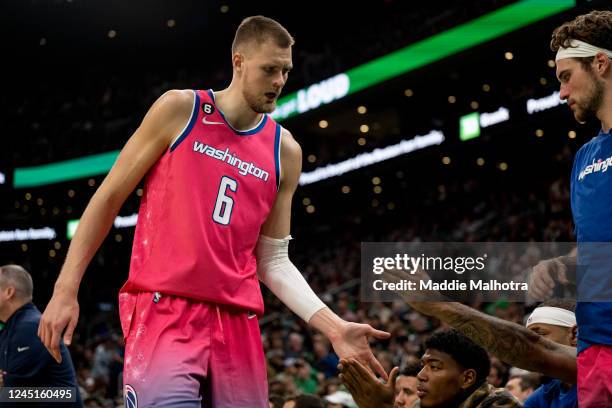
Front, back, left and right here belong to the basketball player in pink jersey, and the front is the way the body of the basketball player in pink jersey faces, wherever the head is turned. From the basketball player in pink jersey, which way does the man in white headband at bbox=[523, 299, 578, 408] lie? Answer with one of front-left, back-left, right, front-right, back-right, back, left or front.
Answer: left

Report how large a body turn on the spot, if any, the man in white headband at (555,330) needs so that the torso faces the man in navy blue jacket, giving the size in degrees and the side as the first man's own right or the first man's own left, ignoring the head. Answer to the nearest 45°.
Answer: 0° — they already face them

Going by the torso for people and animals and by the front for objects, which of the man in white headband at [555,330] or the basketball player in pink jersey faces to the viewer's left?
the man in white headband

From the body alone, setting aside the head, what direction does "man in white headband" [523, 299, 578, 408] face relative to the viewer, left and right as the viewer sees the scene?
facing to the left of the viewer

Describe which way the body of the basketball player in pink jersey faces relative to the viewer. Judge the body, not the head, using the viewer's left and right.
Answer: facing the viewer and to the right of the viewer

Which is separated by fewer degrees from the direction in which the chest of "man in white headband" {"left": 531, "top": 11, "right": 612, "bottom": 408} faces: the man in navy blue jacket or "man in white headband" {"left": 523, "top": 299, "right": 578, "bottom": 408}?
the man in navy blue jacket

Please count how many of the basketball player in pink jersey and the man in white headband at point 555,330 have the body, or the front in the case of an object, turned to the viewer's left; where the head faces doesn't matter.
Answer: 1

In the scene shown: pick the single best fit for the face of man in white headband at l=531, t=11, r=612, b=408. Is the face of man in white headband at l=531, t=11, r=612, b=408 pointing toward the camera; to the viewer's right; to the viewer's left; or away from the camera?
to the viewer's left
